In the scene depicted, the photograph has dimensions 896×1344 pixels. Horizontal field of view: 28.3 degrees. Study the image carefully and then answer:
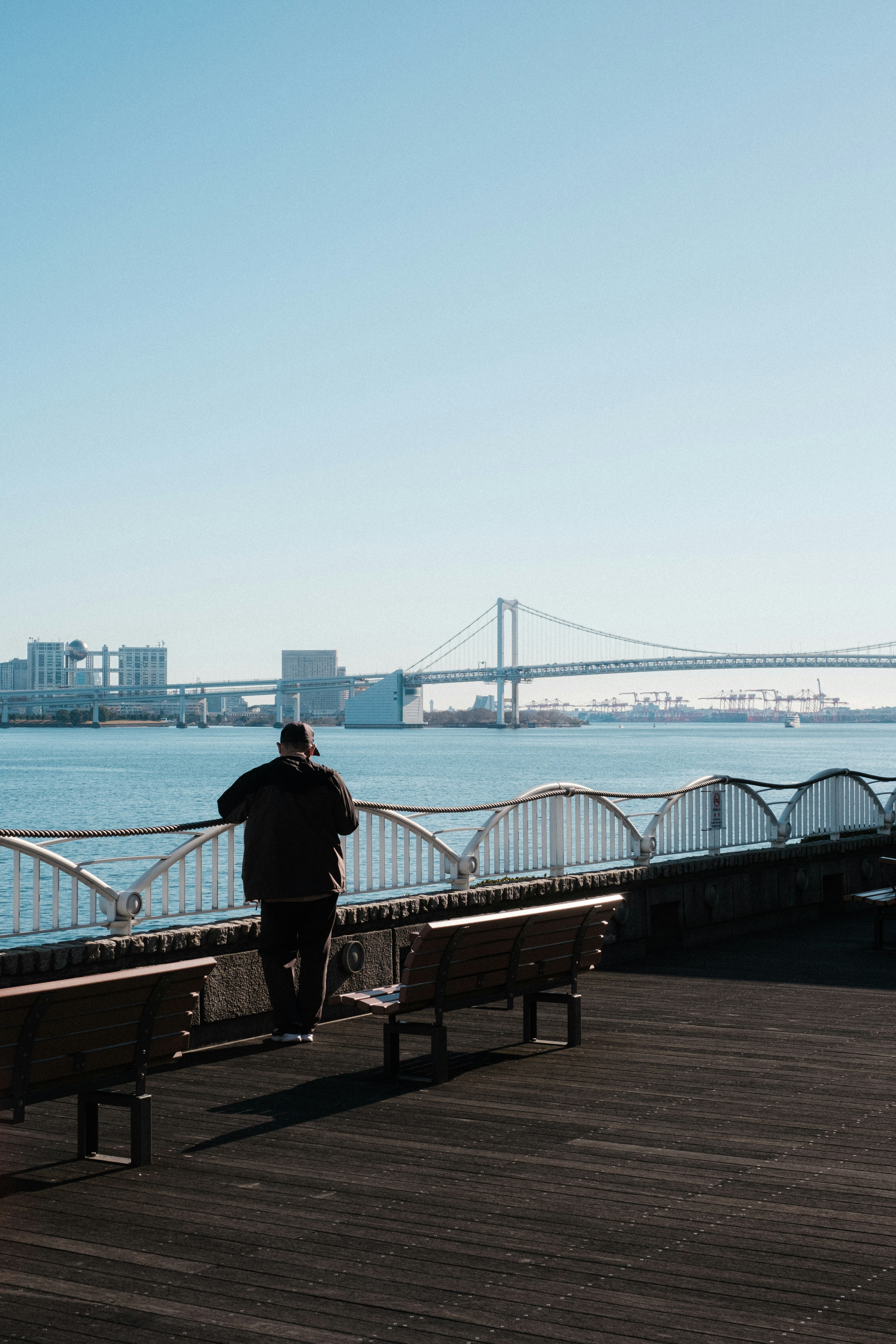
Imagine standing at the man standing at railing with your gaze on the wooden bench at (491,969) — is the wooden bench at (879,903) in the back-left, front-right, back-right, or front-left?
front-left

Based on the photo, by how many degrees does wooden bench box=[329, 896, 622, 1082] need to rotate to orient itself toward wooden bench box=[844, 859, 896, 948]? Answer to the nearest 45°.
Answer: approximately 90° to its right

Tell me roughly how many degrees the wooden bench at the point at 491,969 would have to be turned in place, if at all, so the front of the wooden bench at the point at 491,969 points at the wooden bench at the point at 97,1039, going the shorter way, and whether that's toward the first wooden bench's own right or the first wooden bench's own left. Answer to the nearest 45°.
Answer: approximately 90° to the first wooden bench's own left

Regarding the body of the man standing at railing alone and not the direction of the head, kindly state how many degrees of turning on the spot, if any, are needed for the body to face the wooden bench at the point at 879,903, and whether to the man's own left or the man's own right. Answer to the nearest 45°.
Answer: approximately 45° to the man's own right

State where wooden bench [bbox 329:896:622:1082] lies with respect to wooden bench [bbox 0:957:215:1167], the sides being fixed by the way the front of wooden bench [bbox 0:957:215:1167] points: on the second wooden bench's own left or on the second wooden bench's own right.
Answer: on the second wooden bench's own right

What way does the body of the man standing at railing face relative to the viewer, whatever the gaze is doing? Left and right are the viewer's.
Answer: facing away from the viewer

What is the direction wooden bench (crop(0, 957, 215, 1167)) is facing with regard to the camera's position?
facing away from the viewer and to the left of the viewer

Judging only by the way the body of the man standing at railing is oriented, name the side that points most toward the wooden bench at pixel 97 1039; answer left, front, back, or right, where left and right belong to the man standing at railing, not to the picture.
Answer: back

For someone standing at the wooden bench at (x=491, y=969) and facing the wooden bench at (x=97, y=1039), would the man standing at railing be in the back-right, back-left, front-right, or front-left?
front-right

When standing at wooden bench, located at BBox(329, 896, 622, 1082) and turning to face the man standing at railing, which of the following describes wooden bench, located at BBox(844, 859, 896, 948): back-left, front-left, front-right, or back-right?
back-right
